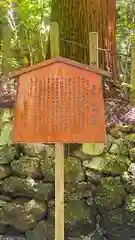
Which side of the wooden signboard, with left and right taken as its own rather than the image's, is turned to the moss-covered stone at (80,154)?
back

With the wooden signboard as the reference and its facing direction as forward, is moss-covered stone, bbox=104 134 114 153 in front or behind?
behind

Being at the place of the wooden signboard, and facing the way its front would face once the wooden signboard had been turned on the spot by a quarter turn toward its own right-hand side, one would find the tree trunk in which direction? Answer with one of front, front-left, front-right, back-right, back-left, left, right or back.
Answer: right

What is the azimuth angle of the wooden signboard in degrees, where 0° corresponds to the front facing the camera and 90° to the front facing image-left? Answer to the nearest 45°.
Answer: approximately 0°
